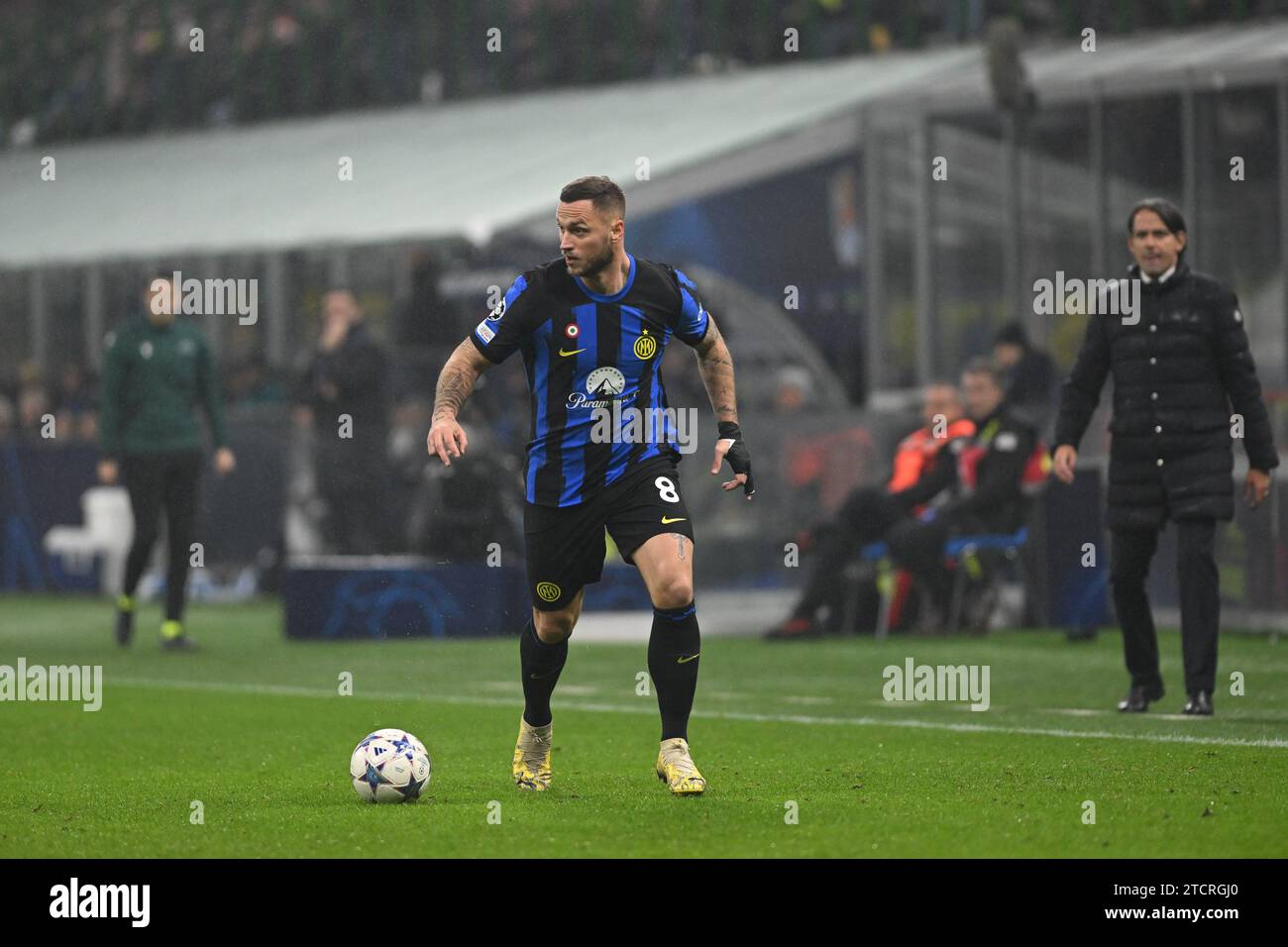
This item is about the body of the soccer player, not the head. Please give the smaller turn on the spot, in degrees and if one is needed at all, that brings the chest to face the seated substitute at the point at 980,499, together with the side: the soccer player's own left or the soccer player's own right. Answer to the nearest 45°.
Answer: approximately 180°

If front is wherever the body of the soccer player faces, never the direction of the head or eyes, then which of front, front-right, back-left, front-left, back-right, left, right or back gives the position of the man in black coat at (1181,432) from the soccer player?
back-left

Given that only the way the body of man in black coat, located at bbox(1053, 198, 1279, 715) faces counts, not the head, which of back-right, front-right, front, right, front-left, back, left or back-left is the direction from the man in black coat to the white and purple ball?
front-right

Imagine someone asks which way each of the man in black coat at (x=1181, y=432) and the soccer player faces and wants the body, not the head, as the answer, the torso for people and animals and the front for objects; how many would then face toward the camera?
2

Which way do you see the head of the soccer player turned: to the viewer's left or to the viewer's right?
to the viewer's left

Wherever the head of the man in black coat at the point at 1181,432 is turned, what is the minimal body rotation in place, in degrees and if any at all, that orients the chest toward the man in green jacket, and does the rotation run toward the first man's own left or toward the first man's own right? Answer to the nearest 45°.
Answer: approximately 135° to the first man's own right

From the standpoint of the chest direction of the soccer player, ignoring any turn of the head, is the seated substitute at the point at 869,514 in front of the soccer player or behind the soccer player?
behind

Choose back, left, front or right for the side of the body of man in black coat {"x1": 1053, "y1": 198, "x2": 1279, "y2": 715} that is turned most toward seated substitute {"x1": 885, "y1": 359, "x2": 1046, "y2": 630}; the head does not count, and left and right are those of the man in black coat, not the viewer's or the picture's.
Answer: back

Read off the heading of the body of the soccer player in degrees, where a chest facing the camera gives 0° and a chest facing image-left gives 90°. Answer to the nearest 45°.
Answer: approximately 0°
